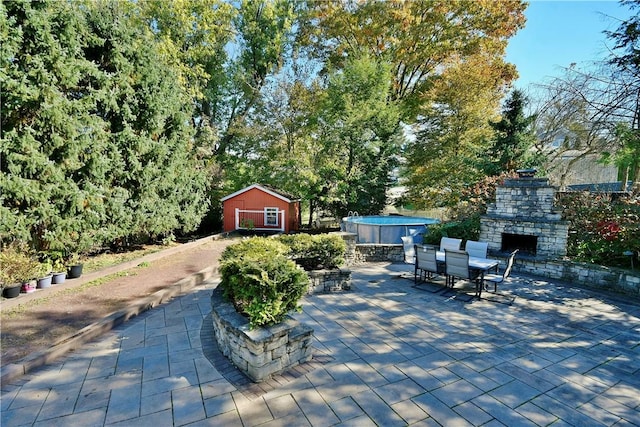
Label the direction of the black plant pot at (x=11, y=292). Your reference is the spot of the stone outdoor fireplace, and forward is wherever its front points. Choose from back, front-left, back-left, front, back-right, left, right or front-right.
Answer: front-right

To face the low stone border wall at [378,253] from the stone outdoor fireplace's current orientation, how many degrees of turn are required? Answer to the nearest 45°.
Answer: approximately 90° to its right

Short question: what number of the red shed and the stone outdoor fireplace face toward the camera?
2

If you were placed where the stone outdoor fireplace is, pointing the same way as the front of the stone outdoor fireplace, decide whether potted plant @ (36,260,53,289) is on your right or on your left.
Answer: on your right

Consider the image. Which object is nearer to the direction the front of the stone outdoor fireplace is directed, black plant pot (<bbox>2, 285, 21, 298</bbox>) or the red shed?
the black plant pot

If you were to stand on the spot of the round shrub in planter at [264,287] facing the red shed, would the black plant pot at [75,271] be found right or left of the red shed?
left

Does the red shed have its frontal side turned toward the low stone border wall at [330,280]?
yes

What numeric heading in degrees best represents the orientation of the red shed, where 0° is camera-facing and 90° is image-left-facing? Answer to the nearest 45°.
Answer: approximately 0°

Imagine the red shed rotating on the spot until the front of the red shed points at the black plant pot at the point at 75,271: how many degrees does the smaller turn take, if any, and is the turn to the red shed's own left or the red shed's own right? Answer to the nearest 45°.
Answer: approximately 45° to the red shed's own right

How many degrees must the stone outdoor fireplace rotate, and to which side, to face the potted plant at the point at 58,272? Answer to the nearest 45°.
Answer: approximately 45° to its right

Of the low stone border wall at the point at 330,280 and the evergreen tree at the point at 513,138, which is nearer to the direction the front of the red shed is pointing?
the low stone border wall

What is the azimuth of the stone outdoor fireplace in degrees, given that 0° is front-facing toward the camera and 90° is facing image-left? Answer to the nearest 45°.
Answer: approximately 0°
